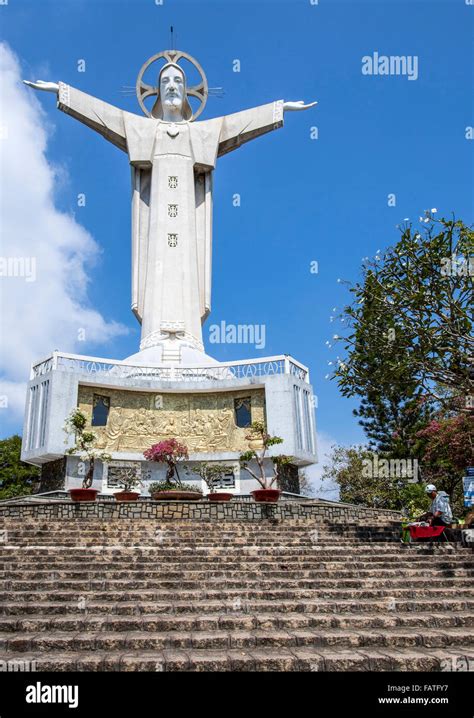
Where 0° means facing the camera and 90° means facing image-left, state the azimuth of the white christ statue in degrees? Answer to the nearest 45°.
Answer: approximately 0°
